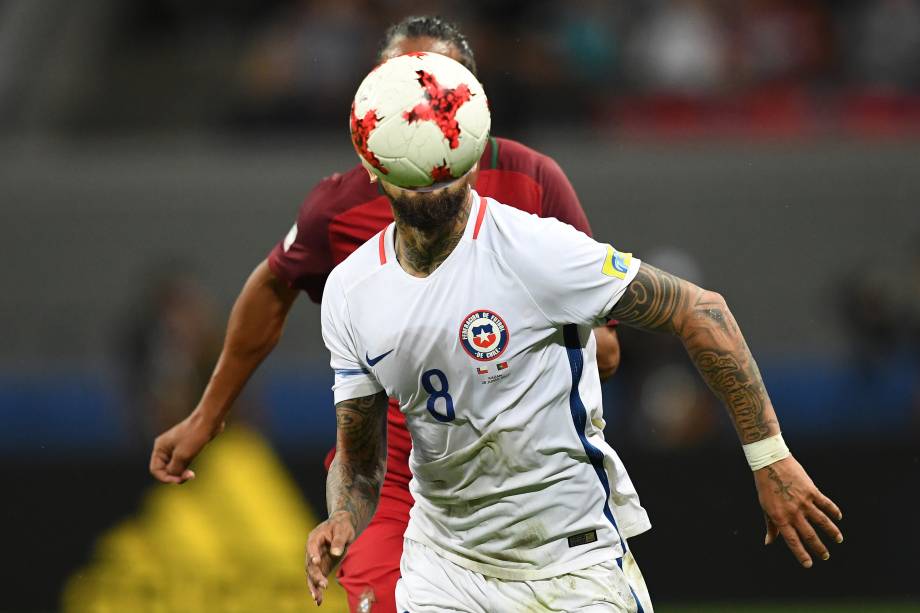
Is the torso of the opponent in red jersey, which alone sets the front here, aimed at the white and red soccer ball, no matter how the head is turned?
yes

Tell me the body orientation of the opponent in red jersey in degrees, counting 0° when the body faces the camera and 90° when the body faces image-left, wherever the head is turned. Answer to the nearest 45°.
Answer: approximately 0°

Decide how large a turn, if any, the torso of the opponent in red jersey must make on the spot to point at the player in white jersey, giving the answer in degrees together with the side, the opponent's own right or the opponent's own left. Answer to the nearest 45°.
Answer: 0° — they already face them
